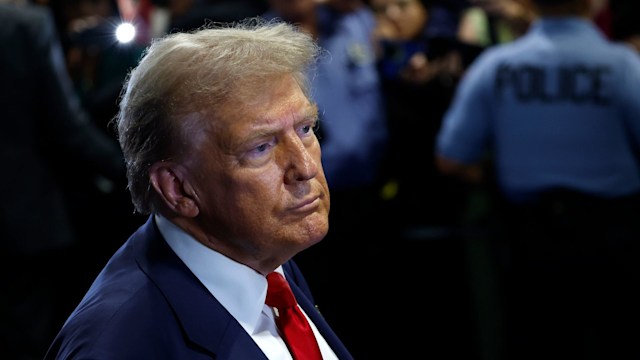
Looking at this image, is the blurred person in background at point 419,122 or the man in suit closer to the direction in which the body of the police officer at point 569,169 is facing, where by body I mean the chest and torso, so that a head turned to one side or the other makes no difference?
the blurred person in background

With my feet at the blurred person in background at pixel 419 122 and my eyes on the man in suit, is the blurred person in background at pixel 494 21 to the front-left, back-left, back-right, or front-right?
back-left

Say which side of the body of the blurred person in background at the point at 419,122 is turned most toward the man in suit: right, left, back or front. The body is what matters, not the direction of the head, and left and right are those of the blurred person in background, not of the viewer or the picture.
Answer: front

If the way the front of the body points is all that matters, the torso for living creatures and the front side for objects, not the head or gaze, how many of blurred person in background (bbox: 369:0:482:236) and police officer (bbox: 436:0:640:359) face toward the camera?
1

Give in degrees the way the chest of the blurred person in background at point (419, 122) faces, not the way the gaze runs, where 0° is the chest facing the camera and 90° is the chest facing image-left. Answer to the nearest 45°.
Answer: approximately 0°

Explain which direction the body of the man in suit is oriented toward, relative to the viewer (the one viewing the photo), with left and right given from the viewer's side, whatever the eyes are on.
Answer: facing the viewer and to the right of the viewer

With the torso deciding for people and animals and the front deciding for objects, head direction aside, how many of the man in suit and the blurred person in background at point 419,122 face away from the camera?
0

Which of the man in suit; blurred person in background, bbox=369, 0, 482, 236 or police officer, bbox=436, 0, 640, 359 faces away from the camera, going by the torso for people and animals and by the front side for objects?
the police officer

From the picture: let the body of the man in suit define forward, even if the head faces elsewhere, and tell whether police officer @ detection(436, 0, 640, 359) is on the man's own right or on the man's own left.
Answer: on the man's own left

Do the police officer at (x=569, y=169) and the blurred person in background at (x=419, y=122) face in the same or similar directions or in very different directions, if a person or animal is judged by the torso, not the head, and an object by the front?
very different directions

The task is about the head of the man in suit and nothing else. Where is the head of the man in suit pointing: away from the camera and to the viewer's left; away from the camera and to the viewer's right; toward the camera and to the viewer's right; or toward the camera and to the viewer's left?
toward the camera and to the viewer's right

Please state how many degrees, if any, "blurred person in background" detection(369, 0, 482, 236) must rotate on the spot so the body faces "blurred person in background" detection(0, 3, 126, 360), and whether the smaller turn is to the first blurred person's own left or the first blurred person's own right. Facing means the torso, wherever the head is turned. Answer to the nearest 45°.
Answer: approximately 45° to the first blurred person's own right

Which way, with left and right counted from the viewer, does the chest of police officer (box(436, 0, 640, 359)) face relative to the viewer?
facing away from the viewer
